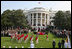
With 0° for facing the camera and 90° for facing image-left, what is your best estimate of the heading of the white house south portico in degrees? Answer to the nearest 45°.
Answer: approximately 0°
